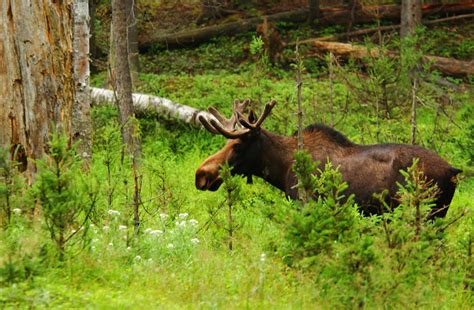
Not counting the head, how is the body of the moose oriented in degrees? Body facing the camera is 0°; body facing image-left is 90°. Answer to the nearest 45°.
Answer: approximately 90°

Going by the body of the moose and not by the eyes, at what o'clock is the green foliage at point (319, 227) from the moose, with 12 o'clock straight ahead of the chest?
The green foliage is roughly at 9 o'clock from the moose.

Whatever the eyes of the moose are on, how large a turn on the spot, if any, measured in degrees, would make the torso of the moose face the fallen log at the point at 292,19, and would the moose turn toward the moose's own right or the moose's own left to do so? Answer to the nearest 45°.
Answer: approximately 90° to the moose's own right

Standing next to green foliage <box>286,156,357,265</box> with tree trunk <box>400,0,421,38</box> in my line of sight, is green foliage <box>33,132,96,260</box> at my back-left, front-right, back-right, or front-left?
back-left

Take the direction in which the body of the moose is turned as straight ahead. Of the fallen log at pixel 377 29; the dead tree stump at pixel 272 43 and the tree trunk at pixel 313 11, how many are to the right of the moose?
3

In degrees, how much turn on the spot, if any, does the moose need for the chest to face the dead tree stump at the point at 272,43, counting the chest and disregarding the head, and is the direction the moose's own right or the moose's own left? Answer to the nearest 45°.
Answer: approximately 90° to the moose's own right

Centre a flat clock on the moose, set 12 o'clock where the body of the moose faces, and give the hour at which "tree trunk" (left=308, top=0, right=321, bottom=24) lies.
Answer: The tree trunk is roughly at 3 o'clock from the moose.

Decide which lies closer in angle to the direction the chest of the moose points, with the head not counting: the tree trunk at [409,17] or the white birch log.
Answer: the white birch log

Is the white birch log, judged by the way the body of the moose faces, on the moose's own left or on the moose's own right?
on the moose's own right

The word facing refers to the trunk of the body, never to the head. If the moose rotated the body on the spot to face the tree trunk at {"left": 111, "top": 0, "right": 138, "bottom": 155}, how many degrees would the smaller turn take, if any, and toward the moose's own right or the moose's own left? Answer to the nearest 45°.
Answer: approximately 45° to the moose's own right

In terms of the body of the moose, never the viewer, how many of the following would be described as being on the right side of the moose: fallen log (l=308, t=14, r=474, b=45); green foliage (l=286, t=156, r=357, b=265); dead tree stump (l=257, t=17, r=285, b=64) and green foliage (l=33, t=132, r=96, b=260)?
2

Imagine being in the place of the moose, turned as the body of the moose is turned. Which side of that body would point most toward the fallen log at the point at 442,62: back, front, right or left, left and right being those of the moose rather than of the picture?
right

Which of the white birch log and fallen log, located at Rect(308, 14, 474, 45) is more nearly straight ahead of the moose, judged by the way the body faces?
the white birch log
